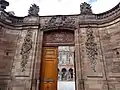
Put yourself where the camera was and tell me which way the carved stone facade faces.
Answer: facing the viewer
